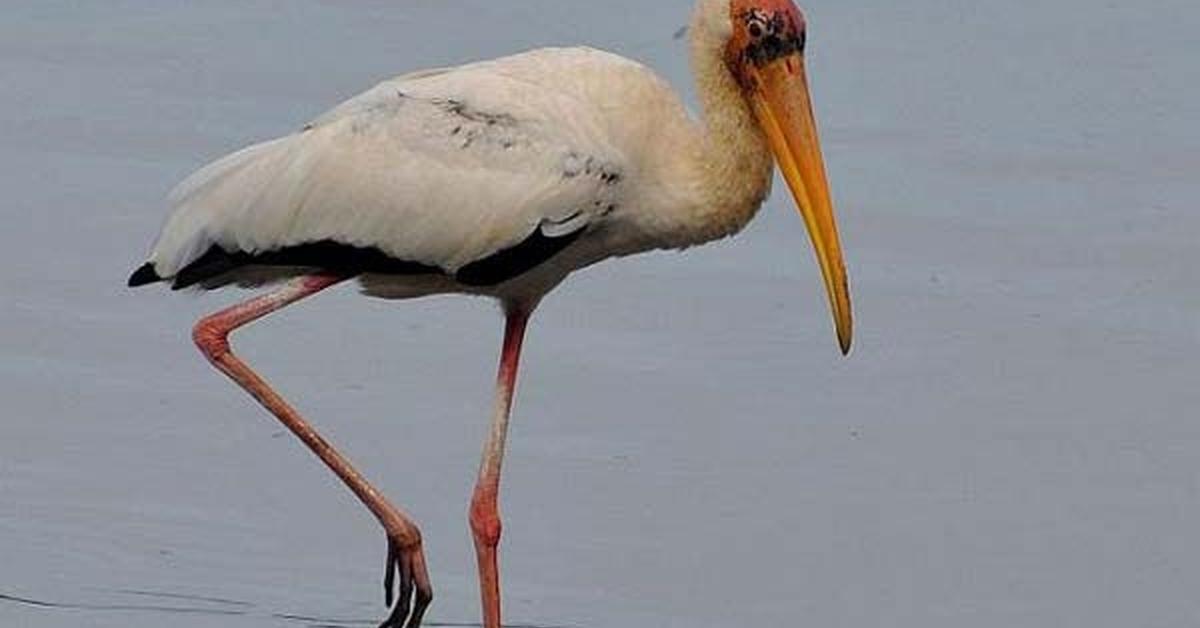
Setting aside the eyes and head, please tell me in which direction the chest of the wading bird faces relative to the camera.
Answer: to the viewer's right
